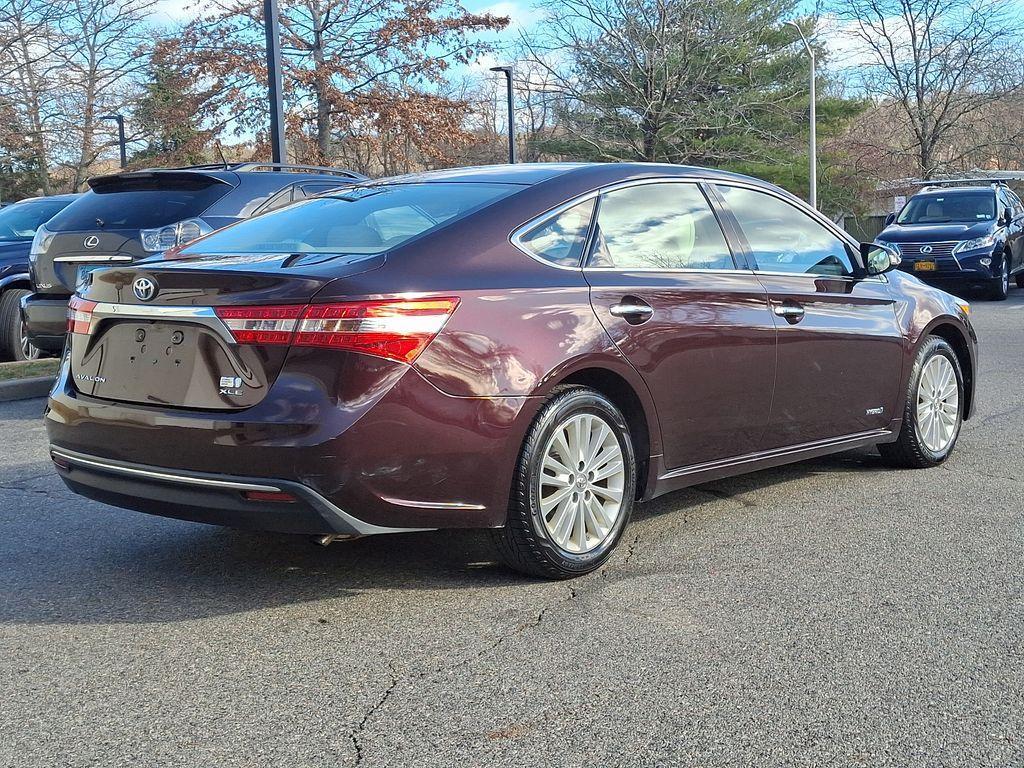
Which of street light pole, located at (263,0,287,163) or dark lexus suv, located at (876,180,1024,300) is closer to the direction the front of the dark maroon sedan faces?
the dark lexus suv

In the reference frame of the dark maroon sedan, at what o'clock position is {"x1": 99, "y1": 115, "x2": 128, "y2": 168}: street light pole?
The street light pole is roughly at 10 o'clock from the dark maroon sedan.

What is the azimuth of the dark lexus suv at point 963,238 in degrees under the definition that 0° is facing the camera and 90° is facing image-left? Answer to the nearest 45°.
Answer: approximately 45°

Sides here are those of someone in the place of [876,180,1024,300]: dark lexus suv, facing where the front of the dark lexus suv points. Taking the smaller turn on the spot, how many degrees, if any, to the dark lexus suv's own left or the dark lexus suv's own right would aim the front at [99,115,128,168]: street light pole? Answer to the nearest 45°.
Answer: approximately 45° to the dark lexus suv's own right

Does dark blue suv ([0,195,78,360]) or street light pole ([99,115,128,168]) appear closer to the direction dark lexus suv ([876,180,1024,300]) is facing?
the dark blue suv

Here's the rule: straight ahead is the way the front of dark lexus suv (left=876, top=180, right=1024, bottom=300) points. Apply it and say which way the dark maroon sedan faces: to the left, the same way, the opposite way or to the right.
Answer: the opposite way

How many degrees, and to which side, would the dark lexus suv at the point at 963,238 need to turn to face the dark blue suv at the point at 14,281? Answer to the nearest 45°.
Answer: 0° — it already faces it

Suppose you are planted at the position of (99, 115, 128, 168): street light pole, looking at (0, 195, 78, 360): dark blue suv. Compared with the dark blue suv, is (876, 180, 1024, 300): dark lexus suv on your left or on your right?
left

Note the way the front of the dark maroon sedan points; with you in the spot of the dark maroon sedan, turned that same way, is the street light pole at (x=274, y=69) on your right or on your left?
on your left

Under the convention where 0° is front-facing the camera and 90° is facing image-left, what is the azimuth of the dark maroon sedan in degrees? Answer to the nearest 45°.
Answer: approximately 225°
